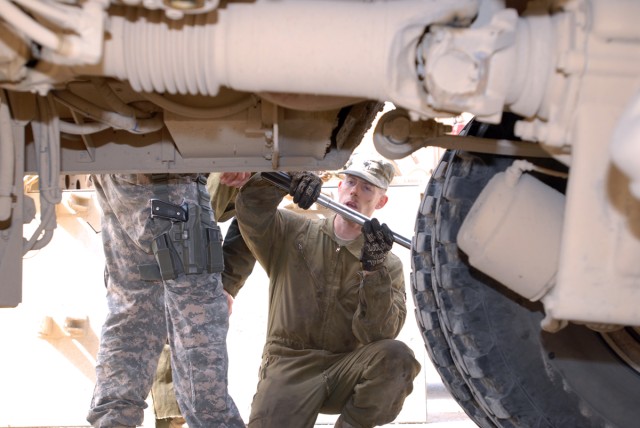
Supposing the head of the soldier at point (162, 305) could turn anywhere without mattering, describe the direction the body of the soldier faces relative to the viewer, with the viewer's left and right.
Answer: facing away from the viewer and to the right of the viewer

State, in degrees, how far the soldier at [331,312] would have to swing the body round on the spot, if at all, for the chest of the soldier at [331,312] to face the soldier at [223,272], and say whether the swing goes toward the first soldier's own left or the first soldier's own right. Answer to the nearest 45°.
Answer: approximately 135° to the first soldier's own right

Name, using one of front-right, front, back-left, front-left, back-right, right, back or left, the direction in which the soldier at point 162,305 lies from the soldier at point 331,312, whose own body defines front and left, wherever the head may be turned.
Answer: front-right

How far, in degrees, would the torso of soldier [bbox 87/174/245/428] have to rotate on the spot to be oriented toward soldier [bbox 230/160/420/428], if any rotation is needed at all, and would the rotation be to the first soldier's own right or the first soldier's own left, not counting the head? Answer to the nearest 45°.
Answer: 0° — they already face them

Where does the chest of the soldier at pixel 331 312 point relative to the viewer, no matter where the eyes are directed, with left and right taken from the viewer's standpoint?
facing the viewer

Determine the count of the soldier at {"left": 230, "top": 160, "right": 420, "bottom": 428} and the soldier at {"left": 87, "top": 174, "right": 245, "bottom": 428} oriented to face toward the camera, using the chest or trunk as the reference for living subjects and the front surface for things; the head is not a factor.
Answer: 1

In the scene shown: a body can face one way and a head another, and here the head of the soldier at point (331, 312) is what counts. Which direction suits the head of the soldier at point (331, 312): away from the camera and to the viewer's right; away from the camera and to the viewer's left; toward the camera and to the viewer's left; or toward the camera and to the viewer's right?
toward the camera and to the viewer's left

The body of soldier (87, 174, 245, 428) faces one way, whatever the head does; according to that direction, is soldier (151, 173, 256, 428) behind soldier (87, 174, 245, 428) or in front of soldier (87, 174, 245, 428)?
in front
